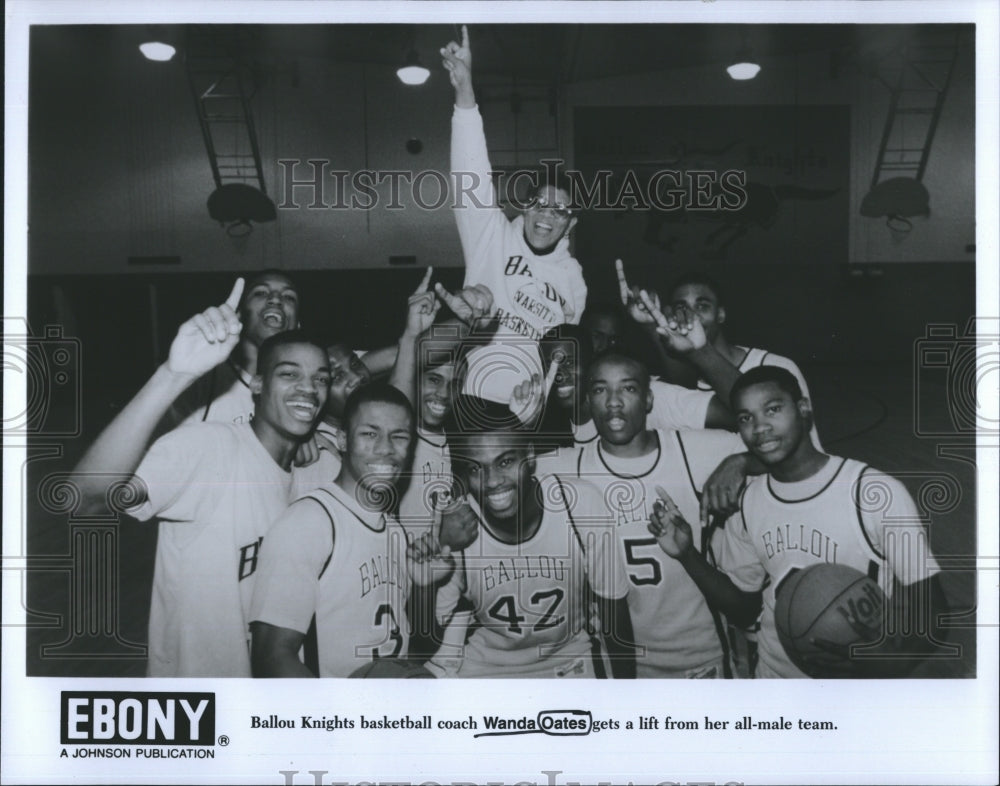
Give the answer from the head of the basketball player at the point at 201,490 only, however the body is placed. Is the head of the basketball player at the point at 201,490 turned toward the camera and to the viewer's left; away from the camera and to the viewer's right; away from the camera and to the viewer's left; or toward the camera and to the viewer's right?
toward the camera and to the viewer's right

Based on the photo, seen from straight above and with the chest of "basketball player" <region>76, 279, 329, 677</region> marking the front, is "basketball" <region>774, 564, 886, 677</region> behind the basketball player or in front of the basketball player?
in front

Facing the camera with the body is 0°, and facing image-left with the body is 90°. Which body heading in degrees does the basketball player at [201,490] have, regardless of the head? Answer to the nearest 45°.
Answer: approximately 315°

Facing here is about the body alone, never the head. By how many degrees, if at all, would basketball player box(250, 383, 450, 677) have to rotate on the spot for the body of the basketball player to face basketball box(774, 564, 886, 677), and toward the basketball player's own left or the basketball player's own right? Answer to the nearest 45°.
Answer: approximately 45° to the basketball player's own left
